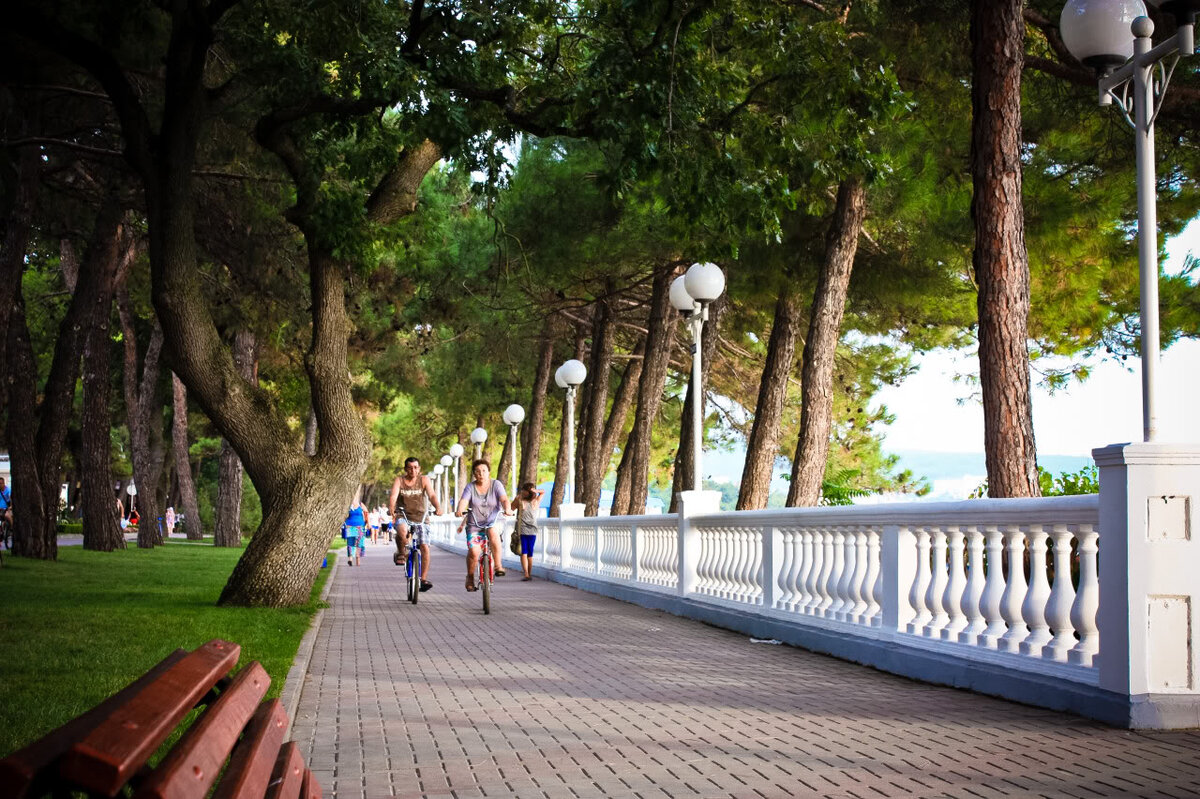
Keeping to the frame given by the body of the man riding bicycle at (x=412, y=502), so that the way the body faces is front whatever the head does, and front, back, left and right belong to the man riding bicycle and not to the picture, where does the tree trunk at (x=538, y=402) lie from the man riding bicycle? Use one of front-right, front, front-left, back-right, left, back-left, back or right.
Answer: back

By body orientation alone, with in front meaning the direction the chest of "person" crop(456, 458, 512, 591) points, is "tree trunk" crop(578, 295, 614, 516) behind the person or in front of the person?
behind

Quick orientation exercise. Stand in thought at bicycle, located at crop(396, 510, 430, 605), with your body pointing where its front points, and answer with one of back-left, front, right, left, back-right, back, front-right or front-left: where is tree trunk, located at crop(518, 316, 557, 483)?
back

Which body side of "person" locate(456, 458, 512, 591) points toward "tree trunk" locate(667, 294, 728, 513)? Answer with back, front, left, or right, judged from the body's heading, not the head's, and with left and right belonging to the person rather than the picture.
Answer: back

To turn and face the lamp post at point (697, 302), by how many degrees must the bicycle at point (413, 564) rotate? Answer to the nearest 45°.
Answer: approximately 45° to its left

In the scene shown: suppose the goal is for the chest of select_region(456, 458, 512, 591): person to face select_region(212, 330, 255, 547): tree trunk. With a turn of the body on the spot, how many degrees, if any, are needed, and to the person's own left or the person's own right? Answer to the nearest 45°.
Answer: approximately 180°

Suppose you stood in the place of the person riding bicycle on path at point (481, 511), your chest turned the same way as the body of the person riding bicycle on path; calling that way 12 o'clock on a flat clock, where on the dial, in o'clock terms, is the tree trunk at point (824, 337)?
The tree trunk is roughly at 8 o'clock from the person riding bicycle on path.

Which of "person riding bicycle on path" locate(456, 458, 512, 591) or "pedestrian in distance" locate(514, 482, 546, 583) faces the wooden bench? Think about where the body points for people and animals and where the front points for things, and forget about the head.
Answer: the person riding bicycle on path

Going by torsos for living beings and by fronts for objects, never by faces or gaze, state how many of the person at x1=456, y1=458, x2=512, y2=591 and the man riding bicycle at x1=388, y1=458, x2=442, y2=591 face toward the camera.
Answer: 2
